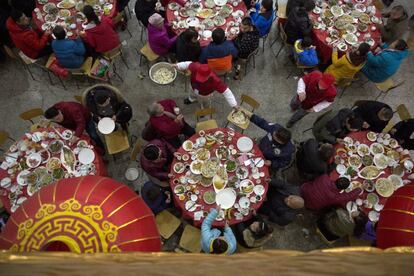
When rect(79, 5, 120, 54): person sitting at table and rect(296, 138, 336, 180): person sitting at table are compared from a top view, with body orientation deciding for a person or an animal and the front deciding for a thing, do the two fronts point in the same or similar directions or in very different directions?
very different directions

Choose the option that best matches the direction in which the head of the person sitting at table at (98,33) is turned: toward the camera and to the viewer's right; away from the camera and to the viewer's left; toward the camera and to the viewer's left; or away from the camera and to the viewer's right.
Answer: away from the camera and to the viewer's left

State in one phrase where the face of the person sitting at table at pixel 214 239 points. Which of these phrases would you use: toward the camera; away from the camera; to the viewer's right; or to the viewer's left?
away from the camera

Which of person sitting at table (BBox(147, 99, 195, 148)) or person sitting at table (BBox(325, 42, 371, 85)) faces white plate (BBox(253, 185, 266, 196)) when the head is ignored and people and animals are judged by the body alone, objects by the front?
person sitting at table (BBox(147, 99, 195, 148))

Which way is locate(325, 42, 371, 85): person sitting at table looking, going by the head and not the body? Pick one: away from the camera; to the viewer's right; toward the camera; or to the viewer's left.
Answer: away from the camera

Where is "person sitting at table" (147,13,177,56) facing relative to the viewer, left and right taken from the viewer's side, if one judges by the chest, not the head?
facing away from the viewer and to the right of the viewer

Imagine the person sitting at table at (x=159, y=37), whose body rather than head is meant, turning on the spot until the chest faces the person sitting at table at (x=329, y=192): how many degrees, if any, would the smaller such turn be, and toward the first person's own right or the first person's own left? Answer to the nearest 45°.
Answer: approximately 90° to the first person's own right

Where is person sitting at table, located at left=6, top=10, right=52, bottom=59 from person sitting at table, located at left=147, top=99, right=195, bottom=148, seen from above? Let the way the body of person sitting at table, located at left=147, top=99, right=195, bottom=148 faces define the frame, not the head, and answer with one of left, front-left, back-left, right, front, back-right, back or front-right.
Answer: back

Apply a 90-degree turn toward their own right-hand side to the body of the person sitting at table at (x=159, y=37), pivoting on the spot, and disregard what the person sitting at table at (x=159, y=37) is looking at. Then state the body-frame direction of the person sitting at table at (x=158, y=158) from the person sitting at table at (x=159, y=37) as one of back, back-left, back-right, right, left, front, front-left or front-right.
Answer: front-right

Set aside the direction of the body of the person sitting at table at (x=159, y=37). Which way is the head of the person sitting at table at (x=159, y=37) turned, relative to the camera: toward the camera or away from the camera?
away from the camera

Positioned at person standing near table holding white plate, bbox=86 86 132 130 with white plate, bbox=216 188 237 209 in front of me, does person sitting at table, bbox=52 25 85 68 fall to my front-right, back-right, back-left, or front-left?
back-left

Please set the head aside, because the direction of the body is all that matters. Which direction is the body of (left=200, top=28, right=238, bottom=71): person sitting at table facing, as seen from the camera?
away from the camera

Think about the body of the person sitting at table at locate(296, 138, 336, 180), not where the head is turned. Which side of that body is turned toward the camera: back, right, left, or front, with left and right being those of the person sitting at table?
right

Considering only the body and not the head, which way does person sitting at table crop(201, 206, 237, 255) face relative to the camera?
away from the camera
